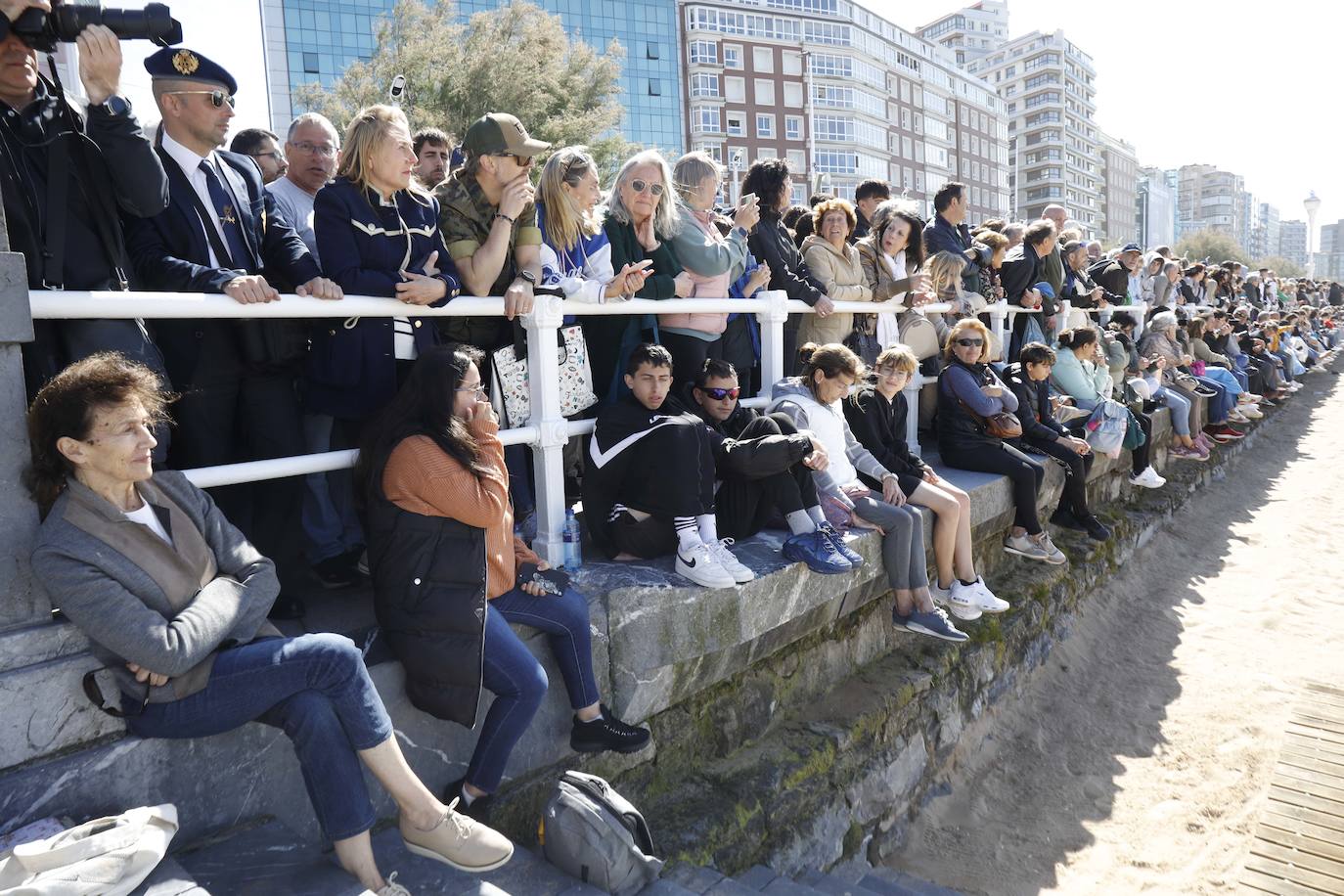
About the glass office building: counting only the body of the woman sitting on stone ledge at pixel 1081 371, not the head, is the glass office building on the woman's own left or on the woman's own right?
on the woman's own left

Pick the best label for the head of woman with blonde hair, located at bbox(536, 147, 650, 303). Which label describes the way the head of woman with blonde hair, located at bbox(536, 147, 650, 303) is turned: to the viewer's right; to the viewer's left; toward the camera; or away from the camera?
to the viewer's right

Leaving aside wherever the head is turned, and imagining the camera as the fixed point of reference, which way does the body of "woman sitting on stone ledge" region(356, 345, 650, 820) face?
to the viewer's right

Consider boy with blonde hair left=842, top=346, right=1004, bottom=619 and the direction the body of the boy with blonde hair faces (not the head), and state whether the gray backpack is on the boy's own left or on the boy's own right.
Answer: on the boy's own right

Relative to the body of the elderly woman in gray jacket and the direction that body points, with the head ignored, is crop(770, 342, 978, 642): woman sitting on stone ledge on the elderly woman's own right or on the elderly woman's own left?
on the elderly woman's own left

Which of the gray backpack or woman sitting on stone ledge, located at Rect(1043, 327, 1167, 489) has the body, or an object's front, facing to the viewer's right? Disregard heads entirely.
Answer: the woman sitting on stone ledge

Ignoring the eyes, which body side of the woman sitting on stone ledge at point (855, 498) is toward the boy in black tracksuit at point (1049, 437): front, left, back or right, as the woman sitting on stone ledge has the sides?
left

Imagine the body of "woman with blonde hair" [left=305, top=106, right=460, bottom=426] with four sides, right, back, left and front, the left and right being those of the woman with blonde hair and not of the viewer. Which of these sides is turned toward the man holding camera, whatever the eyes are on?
right

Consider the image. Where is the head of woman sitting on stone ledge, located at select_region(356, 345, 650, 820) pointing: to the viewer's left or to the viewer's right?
to the viewer's right

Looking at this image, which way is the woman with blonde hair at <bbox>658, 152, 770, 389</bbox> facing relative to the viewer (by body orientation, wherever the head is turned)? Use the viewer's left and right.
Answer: facing to the right of the viewer
